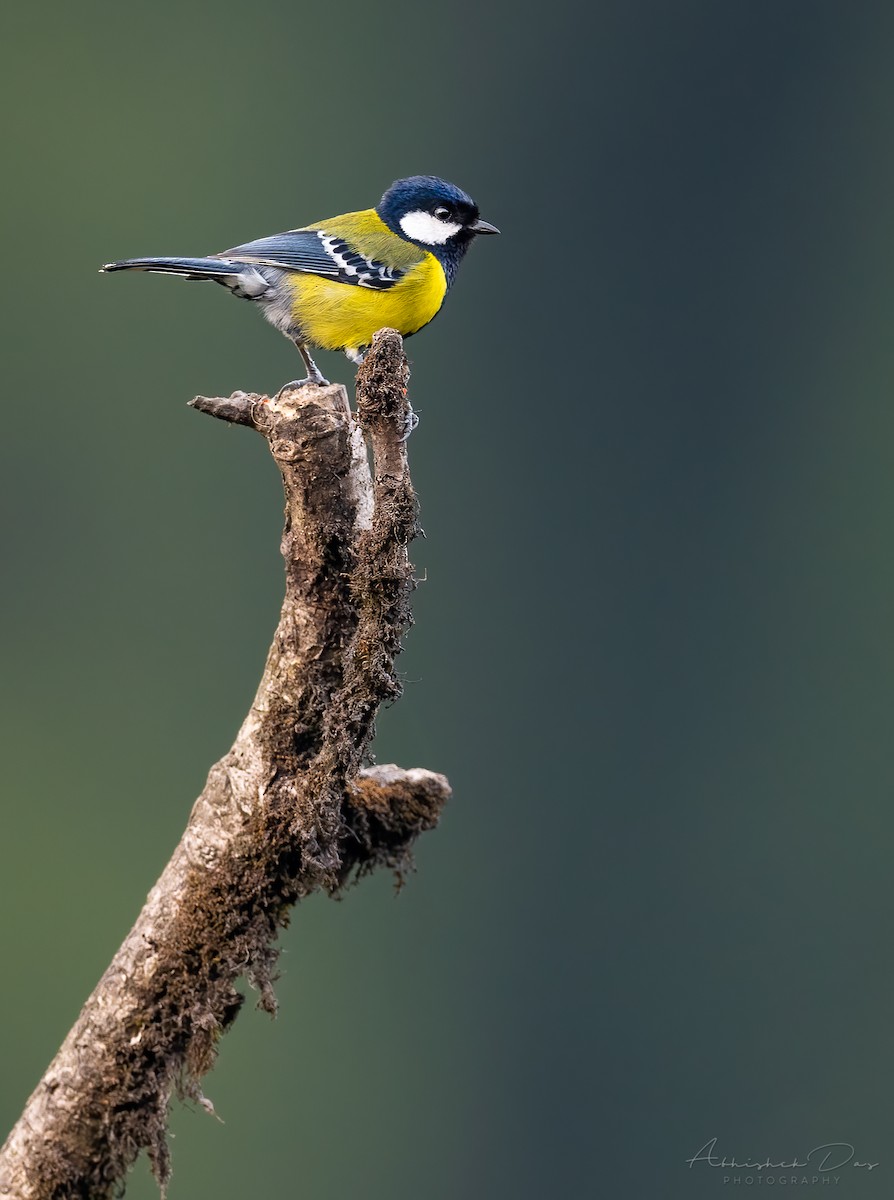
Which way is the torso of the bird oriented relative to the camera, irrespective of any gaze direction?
to the viewer's right
